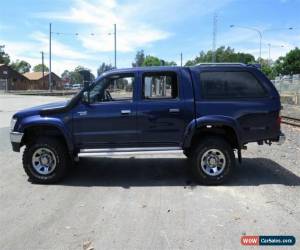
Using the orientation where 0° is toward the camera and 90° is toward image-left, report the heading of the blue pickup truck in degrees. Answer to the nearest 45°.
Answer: approximately 90°
